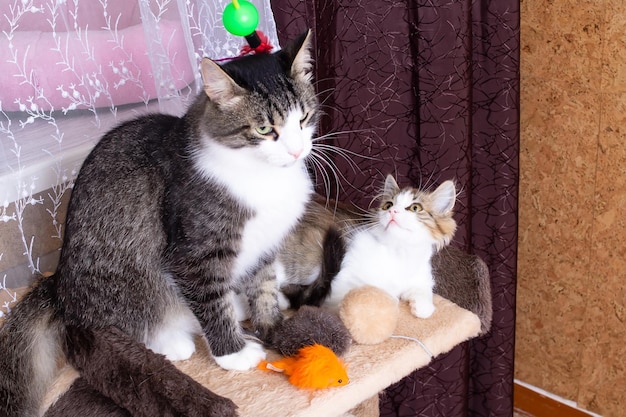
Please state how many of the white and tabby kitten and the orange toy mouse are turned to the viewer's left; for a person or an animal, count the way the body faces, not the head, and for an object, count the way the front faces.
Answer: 0

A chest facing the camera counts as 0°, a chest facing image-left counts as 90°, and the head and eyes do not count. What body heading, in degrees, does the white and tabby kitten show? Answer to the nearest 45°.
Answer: approximately 315°

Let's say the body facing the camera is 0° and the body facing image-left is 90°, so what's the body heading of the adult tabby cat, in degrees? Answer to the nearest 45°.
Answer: approximately 315°

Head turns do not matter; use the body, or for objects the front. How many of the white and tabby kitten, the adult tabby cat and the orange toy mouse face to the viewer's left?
0

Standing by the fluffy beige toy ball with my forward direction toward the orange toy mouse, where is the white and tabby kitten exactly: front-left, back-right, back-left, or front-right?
back-right

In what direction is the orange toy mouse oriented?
to the viewer's right

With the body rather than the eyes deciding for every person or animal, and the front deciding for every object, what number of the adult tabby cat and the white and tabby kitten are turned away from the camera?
0
